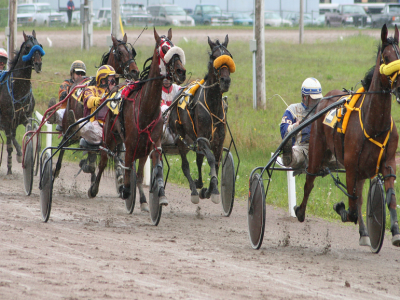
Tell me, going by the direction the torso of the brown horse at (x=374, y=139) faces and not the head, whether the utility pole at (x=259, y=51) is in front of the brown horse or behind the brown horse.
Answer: behind

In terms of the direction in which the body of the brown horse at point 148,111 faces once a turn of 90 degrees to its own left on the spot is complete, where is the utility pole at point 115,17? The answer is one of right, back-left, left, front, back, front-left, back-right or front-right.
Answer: front-left

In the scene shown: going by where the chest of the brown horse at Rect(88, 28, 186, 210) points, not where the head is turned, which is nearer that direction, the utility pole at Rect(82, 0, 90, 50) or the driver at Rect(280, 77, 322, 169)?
the driver
